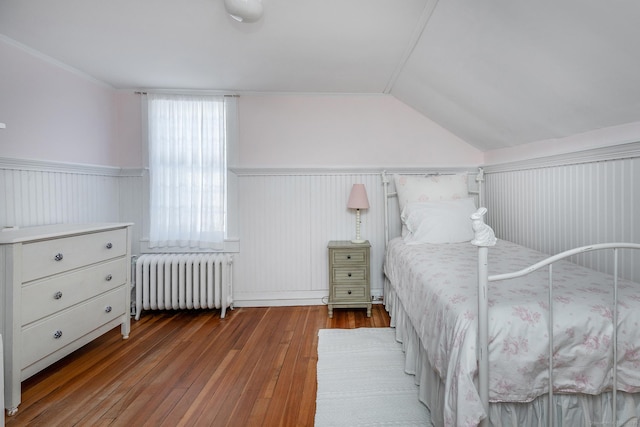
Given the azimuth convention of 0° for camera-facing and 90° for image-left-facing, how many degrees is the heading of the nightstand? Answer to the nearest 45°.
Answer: approximately 0°

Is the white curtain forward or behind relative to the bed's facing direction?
behind

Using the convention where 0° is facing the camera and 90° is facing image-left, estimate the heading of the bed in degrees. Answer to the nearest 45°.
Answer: approximately 315°

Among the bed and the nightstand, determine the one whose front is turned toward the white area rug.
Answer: the nightstand
